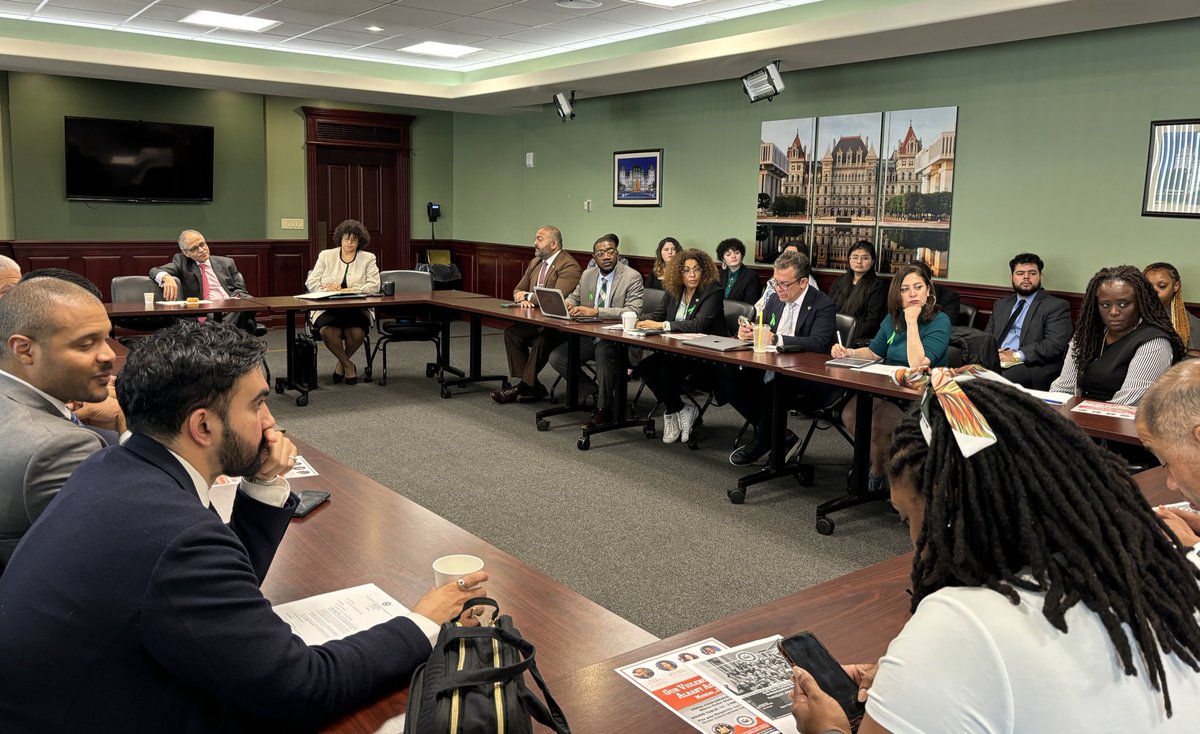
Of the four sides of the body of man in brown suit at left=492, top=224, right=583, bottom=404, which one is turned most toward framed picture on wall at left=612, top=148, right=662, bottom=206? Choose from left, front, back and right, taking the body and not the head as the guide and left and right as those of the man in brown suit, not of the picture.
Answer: back

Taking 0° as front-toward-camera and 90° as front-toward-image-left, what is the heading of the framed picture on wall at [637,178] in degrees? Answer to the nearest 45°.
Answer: approximately 45°

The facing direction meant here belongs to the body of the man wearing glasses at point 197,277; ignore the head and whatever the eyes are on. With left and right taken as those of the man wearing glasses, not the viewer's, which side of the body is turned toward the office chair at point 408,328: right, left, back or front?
left

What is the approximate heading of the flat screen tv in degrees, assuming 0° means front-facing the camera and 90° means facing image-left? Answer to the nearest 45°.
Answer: approximately 0°

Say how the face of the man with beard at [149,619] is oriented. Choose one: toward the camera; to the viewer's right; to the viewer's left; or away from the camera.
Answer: to the viewer's right

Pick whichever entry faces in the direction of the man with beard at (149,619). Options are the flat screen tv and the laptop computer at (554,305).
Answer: the flat screen tv

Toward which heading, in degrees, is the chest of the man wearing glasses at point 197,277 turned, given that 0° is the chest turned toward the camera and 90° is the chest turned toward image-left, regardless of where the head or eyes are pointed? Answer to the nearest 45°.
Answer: approximately 0°

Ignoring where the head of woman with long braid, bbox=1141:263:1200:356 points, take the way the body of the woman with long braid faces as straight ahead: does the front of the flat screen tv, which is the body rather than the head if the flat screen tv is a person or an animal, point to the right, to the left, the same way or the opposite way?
to the left

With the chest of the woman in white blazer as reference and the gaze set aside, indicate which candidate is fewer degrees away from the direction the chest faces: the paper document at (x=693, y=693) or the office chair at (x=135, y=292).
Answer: the paper document

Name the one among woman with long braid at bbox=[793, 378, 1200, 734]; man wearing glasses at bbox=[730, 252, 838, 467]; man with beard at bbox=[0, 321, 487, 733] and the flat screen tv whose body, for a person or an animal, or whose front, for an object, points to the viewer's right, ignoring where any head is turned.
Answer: the man with beard

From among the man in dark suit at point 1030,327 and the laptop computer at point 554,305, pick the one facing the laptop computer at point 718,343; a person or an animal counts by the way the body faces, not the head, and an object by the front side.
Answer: the man in dark suit
